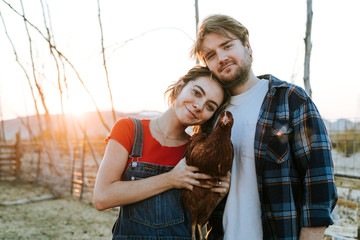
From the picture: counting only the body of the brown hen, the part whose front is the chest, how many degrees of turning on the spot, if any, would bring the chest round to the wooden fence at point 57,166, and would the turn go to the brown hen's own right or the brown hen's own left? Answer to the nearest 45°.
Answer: approximately 180°

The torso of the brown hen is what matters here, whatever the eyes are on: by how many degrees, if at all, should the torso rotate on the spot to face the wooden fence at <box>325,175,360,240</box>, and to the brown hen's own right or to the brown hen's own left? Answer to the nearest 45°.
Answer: approximately 90° to the brown hen's own left

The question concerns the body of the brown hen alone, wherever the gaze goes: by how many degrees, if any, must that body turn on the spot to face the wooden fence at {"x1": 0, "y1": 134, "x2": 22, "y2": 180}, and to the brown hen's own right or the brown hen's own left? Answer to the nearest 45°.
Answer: approximately 180°

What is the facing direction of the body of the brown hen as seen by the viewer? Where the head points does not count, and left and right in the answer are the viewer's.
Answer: facing the viewer and to the right of the viewer
